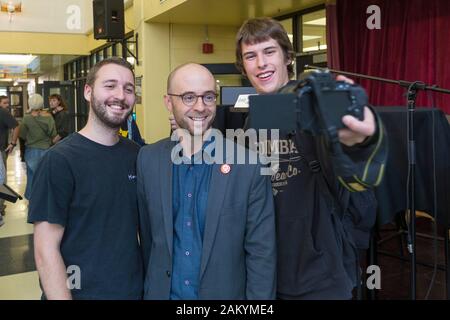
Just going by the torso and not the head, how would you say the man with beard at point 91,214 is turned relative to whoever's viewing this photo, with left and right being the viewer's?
facing the viewer and to the right of the viewer

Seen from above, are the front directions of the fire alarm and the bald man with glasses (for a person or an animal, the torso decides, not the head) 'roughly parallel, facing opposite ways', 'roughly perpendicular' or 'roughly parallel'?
roughly parallel

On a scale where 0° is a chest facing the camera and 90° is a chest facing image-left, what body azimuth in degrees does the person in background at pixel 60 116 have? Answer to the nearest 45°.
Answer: approximately 45°

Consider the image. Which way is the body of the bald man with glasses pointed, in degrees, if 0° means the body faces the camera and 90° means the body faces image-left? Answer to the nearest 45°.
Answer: approximately 0°

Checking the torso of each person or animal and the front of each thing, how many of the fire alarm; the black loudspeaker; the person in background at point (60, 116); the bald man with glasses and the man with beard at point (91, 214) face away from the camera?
0

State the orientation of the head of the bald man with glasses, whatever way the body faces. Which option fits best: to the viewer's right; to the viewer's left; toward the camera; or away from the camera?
toward the camera

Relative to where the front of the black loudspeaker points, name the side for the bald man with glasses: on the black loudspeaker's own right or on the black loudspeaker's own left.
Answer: on the black loudspeaker's own left

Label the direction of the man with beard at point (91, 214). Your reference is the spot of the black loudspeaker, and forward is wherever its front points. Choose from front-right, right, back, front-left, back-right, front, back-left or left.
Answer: front-left

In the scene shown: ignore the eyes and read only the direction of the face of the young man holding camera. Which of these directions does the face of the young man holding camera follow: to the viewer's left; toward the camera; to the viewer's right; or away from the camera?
toward the camera

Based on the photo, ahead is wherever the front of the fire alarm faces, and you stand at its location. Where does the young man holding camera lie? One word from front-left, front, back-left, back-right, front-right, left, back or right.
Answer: front
